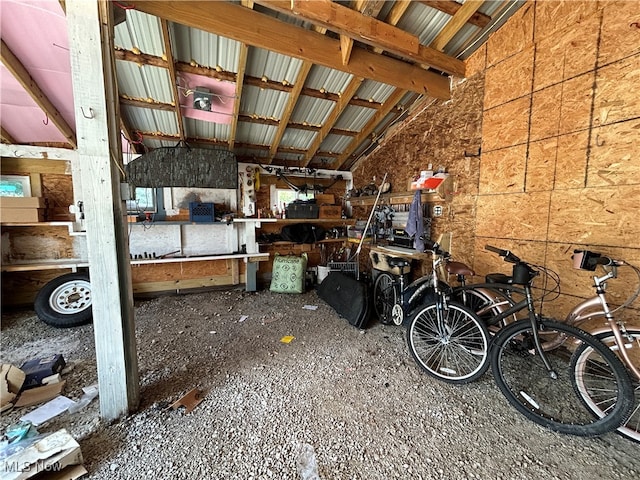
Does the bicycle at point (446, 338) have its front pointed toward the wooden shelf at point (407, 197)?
no

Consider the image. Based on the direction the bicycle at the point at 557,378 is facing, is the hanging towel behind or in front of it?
behind

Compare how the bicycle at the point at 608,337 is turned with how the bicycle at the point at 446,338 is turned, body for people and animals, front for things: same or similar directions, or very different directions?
same or similar directions

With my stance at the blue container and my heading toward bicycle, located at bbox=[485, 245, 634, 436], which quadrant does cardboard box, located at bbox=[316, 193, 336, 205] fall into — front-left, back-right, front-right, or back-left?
front-left

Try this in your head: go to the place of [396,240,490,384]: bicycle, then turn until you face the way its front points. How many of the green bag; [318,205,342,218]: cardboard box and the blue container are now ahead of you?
0

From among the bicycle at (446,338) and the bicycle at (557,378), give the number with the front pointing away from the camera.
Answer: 0

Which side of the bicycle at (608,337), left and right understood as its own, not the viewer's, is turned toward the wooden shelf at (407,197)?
back

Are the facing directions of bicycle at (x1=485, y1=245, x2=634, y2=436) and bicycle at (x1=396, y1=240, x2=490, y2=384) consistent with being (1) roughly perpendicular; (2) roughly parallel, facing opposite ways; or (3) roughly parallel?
roughly parallel

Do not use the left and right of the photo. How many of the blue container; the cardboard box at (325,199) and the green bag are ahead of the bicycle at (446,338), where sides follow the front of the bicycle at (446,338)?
0

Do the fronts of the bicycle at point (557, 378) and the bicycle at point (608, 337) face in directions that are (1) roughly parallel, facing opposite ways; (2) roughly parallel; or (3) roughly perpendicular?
roughly parallel

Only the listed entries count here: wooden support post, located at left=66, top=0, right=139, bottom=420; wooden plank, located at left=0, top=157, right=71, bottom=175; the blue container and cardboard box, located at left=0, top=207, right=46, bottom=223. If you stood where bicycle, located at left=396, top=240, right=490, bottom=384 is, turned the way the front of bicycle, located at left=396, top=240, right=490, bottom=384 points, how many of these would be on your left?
0

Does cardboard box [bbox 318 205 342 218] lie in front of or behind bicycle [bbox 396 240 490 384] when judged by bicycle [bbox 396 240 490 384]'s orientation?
behind

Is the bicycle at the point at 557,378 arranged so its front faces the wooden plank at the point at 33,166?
no

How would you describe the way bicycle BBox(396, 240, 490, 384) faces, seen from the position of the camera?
facing the viewer and to the right of the viewer

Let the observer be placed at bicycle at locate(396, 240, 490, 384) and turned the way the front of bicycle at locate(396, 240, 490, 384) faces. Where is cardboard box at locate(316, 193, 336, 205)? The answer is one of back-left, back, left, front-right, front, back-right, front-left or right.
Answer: back
